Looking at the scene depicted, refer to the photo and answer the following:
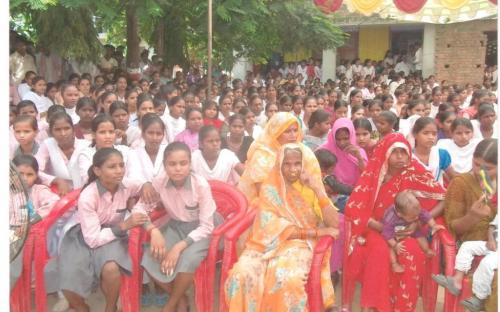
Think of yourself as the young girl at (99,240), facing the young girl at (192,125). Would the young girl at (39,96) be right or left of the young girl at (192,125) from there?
left

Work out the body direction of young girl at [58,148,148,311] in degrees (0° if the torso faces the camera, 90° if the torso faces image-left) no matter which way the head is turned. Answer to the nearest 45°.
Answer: approximately 315°

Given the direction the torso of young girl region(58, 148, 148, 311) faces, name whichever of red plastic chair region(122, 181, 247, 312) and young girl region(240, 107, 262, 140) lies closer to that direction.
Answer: the red plastic chair

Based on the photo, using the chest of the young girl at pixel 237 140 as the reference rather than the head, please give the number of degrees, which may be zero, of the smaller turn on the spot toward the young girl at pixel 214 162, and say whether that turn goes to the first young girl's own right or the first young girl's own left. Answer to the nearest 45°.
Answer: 0° — they already face them

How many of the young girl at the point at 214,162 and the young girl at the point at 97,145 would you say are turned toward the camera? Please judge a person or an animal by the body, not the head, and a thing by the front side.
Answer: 2

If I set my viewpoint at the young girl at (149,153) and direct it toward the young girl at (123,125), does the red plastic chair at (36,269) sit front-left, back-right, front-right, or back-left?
back-left

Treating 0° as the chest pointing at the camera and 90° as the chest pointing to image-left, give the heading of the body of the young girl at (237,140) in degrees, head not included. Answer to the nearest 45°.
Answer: approximately 0°

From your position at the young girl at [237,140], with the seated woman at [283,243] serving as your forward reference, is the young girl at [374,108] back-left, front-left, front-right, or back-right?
back-left

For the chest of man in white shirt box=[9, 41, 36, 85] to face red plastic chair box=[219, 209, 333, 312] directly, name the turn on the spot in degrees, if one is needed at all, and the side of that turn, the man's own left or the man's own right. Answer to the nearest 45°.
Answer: approximately 45° to the man's own right
